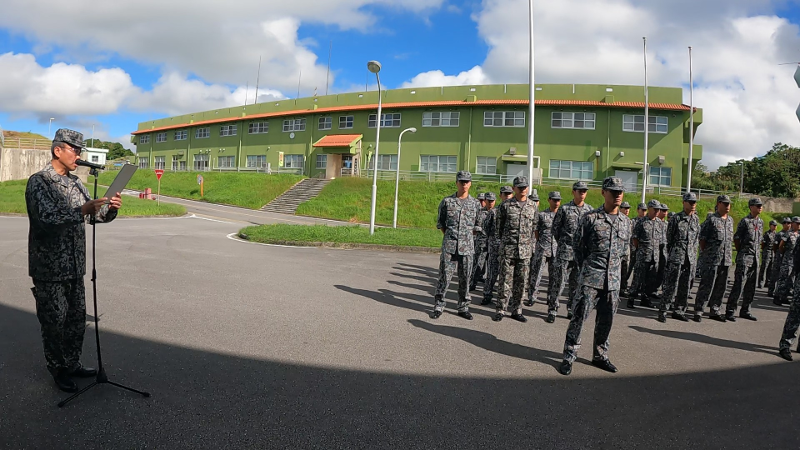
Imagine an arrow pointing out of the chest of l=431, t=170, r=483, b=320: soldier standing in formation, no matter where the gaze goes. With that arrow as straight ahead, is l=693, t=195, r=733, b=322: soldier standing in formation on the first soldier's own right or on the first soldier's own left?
on the first soldier's own left

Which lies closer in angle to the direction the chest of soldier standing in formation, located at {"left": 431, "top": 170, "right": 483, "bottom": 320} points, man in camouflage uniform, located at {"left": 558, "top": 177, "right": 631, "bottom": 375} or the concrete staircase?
the man in camouflage uniform

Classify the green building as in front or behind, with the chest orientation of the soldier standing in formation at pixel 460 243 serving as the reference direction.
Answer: behind

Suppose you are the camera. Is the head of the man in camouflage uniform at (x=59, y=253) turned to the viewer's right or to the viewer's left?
to the viewer's right

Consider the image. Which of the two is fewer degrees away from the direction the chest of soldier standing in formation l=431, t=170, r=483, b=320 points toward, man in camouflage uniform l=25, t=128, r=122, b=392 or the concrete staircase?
the man in camouflage uniform

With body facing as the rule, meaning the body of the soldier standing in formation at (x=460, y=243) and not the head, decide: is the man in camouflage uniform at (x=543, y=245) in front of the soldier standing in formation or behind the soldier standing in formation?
behind

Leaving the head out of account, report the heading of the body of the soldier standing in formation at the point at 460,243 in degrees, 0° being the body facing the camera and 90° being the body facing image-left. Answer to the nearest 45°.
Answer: approximately 0°

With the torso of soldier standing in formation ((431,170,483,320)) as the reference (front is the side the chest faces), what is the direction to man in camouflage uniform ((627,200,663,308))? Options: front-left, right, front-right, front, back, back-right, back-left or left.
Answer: back-left

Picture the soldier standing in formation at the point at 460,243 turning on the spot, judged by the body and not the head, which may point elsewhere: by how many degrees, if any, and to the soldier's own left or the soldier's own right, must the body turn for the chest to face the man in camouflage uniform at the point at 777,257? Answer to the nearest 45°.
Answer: approximately 135° to the soldier's own left
